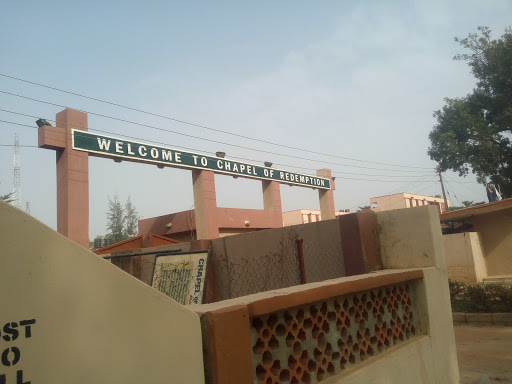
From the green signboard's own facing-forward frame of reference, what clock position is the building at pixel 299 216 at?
The building is roughly at 8 o'clock from the green signboard.

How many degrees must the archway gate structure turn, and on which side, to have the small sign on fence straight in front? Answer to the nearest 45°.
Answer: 0° — it already faces it

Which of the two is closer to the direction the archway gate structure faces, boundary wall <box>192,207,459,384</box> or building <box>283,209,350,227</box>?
the boundary wall

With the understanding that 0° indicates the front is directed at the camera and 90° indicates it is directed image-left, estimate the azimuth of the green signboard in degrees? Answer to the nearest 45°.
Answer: approximately 315°

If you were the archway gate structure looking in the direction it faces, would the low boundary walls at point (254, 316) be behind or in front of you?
in front

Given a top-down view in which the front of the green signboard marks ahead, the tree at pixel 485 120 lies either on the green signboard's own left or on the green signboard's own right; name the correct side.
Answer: on the green signboard's own left

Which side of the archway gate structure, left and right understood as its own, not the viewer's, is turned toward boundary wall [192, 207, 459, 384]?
front

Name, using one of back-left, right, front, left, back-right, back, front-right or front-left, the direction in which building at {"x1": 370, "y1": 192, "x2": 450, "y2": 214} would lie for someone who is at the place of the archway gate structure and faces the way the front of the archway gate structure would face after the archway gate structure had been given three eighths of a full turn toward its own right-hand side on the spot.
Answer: back-right

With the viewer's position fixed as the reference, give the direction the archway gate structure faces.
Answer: facing the viewer and to the right of the viewer

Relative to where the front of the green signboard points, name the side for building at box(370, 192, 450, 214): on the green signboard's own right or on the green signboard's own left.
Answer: on the green signboard's own left

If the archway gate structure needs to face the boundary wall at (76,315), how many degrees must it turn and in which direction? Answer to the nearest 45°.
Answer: approximately 45° to its right

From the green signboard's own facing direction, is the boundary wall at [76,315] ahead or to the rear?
ahead

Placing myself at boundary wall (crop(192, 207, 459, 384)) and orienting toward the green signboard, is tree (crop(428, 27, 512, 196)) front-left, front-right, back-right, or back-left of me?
front-right

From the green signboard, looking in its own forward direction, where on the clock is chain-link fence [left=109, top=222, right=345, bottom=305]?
The chain-link fence is roughly at 1 o'clock from the green signboard.

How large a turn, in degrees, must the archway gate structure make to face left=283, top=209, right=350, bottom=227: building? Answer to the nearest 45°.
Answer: approximately 90° to its left

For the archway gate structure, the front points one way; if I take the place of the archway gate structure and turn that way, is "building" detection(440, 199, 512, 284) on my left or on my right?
on my left
